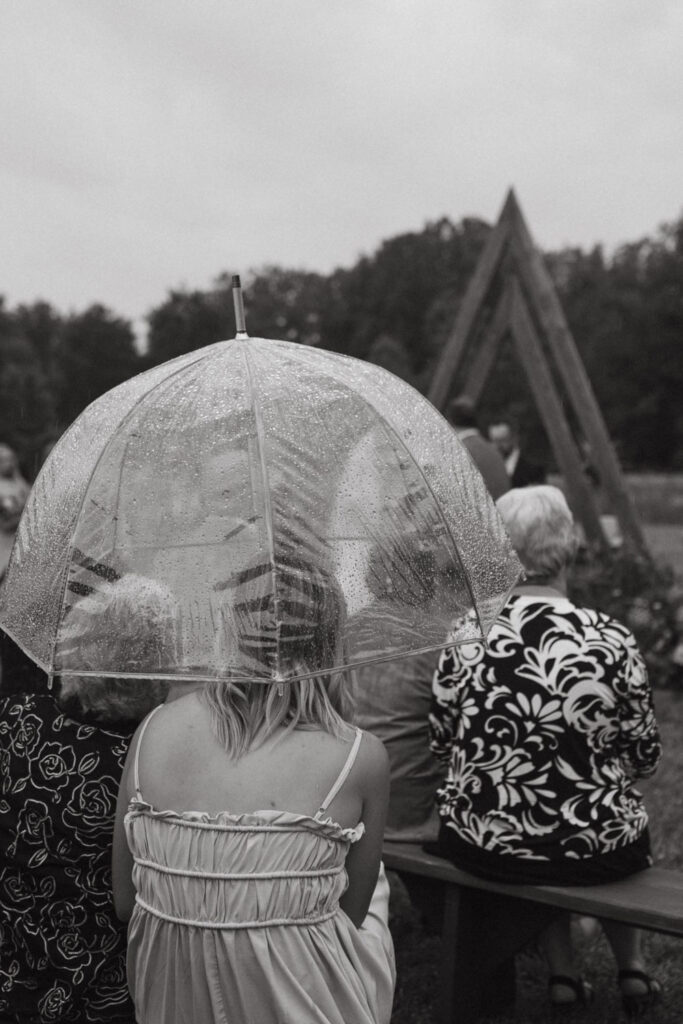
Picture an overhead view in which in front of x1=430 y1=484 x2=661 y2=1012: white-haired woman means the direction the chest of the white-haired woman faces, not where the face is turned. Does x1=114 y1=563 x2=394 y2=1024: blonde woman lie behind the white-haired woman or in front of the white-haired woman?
behind

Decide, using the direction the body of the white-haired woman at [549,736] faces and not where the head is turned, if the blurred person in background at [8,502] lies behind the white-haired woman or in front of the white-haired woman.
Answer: in front

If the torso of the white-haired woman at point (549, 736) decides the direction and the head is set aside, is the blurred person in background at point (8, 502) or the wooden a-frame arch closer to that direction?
the wooden a-frame arch

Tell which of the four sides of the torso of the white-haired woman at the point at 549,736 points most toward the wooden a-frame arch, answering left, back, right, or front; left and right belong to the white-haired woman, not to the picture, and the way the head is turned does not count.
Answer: front

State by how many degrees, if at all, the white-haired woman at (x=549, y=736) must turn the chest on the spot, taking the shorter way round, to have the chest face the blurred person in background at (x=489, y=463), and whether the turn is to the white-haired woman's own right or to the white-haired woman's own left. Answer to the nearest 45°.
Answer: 0° — they already face them

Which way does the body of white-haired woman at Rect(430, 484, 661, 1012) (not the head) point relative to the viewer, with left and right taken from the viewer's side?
facing away from the viewer

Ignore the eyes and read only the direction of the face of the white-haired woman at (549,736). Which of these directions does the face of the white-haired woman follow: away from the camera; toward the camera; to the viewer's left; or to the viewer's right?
away from the camera

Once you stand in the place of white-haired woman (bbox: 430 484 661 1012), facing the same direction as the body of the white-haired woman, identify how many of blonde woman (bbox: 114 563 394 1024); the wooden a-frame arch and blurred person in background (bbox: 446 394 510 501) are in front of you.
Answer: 2

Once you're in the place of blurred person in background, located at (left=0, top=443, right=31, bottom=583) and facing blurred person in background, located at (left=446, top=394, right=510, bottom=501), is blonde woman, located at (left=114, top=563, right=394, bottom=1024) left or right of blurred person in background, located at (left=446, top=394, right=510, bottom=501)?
right
